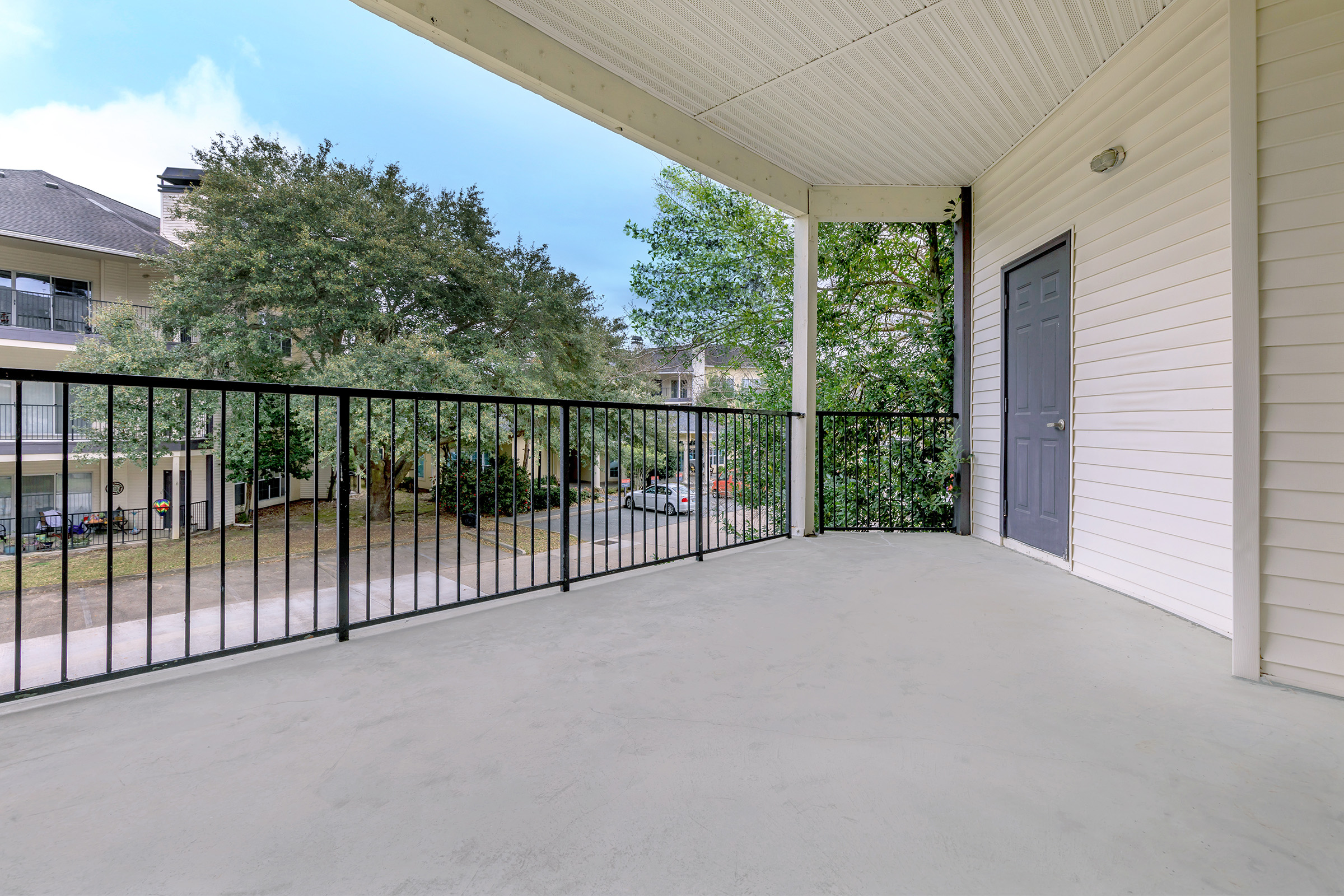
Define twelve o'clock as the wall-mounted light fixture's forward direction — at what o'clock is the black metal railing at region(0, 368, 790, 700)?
The black metal railing is roughly at 1 o'clock from the wall-mounted light fixture.

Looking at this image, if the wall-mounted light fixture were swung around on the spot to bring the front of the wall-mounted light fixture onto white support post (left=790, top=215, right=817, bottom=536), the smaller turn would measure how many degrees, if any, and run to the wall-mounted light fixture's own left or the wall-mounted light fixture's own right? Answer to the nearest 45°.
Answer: approximately 45° to the wall-mounted light fixture's own right

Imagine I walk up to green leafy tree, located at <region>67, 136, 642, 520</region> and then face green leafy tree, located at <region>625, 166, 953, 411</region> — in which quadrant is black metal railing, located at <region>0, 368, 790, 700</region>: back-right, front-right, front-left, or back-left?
front-right

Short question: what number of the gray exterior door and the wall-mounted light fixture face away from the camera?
0

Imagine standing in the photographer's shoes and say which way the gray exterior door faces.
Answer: facing the viewer and to the left of the viewer

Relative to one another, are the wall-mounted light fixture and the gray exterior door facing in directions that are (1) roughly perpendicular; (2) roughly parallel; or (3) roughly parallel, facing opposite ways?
roughly parallel

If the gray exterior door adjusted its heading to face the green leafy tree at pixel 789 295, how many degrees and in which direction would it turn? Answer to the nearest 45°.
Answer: approximately 90° to its right

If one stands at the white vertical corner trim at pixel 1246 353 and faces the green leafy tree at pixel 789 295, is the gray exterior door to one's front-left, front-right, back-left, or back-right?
front-right
